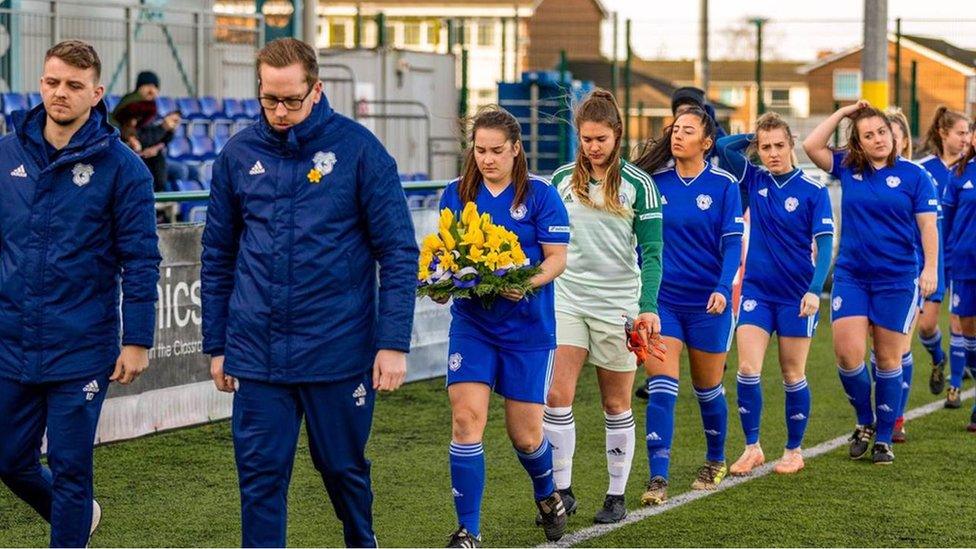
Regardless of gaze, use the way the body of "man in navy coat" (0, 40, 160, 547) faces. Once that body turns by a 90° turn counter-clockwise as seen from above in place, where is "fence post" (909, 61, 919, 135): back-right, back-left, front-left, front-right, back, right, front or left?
left

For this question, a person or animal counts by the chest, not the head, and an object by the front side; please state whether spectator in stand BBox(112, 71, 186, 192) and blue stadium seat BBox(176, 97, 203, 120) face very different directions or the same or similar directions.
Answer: same or similar directions

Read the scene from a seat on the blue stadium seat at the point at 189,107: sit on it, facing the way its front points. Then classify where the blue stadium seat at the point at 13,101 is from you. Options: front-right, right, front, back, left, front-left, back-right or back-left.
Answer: right

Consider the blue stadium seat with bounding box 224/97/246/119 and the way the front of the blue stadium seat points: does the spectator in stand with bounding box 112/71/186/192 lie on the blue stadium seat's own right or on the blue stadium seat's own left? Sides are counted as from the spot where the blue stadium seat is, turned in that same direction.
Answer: on the blue stadium seat's own right

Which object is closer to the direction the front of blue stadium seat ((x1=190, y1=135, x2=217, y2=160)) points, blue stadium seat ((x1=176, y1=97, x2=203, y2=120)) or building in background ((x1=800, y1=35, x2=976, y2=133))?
the building in background

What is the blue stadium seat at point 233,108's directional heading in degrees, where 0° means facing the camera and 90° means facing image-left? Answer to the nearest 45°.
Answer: approximately 315°

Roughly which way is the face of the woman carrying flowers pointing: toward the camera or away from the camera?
toward the camera

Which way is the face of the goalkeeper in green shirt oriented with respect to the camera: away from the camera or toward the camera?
toward the camera

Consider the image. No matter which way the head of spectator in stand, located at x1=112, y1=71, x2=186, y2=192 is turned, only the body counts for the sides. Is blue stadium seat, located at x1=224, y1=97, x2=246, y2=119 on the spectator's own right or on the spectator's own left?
on the spectator's own left

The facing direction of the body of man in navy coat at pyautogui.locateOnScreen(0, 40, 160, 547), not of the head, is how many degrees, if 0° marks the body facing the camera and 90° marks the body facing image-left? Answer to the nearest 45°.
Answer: approximately 45°

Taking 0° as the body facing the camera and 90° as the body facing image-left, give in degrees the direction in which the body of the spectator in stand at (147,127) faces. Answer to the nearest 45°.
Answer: approximately 315°

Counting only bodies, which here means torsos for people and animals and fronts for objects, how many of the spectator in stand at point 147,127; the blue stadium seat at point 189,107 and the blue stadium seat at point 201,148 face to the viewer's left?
0

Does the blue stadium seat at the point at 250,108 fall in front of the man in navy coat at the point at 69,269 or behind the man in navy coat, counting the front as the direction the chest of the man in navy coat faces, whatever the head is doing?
behind

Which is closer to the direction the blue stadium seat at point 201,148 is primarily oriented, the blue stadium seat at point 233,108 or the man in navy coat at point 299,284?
the man in navy coat

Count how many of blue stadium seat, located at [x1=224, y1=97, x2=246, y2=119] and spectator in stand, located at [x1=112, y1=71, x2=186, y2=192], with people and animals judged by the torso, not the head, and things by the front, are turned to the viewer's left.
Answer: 0

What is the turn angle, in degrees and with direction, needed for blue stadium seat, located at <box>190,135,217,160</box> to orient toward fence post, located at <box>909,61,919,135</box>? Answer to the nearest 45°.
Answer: approximately 90° to its left
